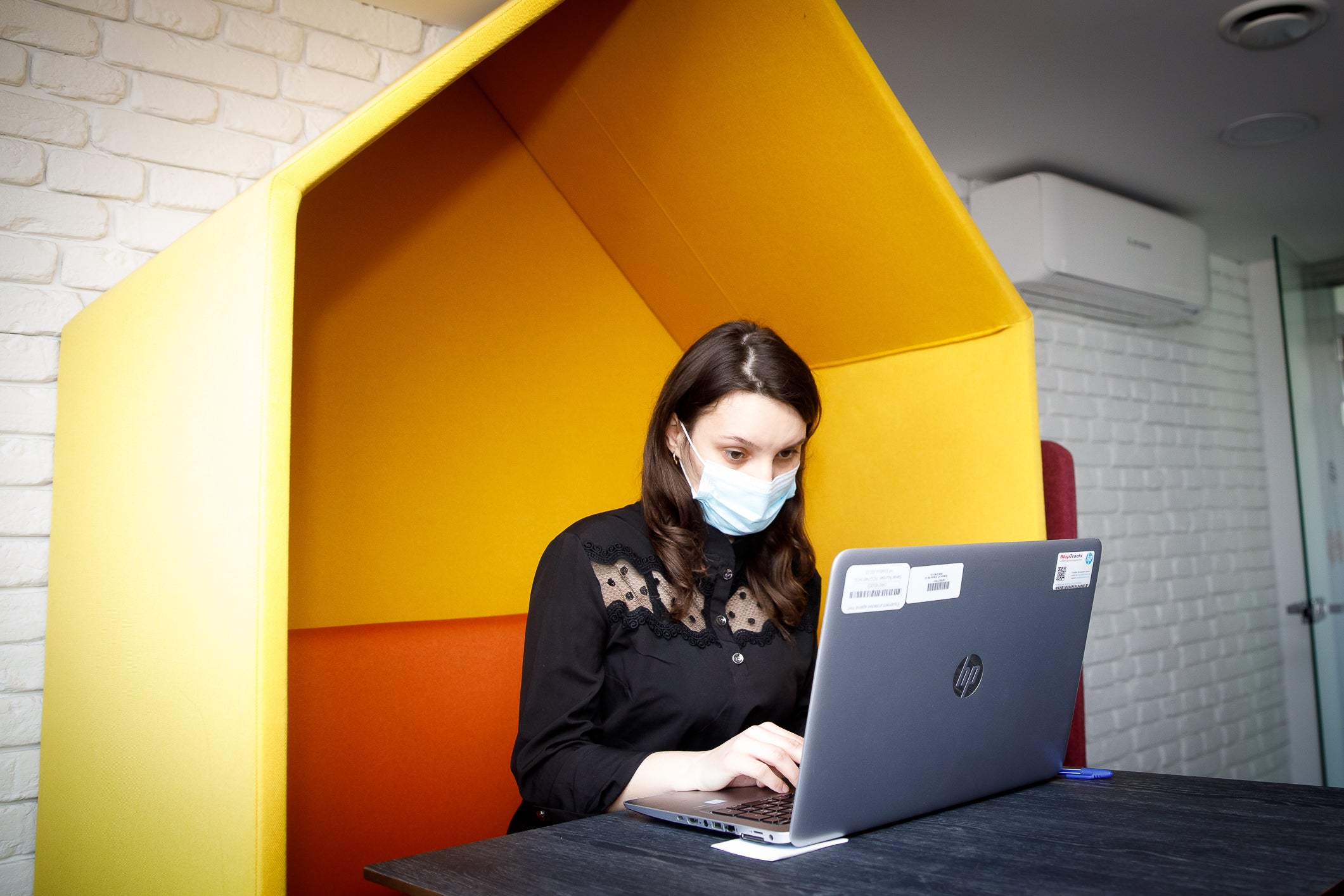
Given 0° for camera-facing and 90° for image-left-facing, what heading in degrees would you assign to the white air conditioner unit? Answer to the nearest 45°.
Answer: approximately 315°

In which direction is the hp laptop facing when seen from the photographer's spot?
facing away from the viewer and to the left of the viewer

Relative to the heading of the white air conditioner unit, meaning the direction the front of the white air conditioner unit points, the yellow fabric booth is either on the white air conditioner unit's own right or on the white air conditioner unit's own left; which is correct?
on the white air conditioner unit's own right

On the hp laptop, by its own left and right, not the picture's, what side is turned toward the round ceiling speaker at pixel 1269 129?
right

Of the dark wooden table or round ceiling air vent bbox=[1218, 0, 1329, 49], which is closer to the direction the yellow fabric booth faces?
the dark wooden table

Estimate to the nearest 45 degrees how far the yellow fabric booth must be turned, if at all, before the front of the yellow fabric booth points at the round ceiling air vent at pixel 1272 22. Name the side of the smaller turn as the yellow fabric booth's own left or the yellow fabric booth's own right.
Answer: approximately 45° to the yellow fabric booth's own left

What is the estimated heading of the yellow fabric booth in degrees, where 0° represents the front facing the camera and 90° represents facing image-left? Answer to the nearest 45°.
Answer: approximately 315°

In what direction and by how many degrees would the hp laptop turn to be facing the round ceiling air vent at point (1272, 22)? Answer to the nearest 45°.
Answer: approximately 90° to its right

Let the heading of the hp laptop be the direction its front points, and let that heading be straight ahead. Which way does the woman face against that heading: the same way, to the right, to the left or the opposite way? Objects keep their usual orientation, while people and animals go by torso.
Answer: the opposite way
